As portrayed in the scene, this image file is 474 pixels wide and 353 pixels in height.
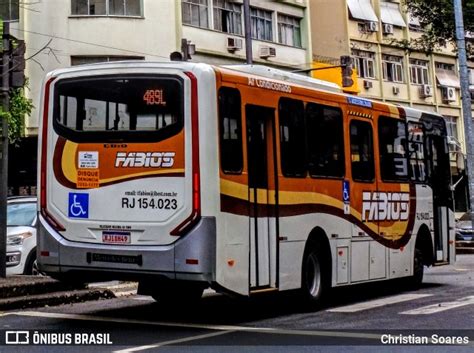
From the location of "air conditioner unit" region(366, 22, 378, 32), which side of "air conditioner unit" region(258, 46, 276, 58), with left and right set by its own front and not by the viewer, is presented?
left

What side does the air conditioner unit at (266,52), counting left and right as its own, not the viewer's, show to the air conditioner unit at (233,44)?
right

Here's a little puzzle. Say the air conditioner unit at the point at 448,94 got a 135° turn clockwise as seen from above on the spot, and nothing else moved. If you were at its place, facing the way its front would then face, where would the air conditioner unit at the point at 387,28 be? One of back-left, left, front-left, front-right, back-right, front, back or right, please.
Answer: front-left

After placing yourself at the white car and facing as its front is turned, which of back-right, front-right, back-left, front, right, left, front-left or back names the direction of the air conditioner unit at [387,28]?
back

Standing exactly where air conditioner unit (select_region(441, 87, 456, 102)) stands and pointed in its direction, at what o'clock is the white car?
The white car is roughly at 2 o'clock from the air conditioner unit.
